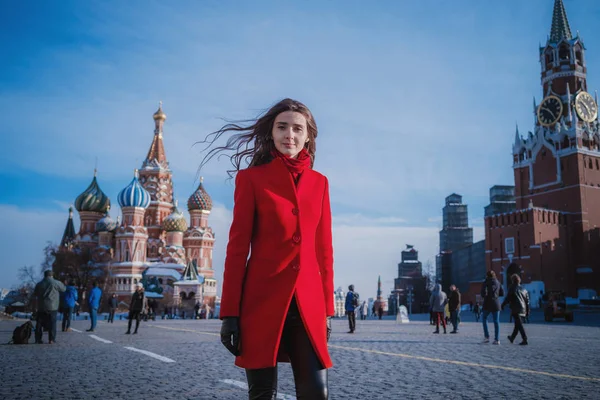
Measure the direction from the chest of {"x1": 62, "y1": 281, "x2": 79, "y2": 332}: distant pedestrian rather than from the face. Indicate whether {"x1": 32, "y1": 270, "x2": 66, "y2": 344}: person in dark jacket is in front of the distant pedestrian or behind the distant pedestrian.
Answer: behind

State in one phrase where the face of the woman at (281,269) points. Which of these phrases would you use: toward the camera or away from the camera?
toward the camera

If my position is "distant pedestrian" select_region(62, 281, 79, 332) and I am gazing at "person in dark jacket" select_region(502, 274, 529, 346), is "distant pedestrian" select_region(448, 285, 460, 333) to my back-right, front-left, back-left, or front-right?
front-left

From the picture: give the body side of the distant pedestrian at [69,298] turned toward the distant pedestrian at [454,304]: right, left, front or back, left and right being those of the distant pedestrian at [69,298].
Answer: right

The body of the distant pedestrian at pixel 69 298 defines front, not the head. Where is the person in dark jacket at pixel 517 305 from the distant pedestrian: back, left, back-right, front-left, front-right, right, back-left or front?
back-right

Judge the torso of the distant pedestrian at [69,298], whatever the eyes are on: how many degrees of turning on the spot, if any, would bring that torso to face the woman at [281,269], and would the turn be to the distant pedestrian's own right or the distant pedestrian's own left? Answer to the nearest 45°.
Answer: approximately 180°

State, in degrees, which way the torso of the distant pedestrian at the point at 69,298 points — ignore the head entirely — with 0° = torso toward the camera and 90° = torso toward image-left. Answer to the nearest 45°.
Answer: approximately 180°
